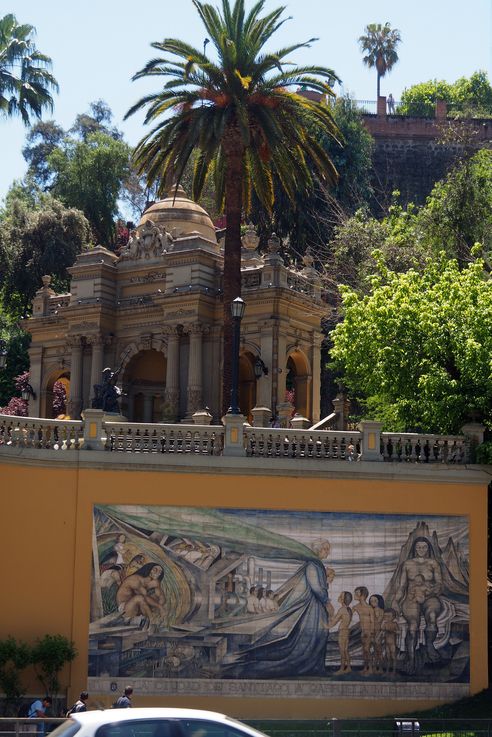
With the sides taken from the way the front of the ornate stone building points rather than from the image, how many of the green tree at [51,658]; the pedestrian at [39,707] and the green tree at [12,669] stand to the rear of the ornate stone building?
0

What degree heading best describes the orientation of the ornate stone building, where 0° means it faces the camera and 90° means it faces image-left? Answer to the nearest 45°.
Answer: approximately 45°

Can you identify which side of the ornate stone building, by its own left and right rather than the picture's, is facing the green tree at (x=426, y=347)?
left

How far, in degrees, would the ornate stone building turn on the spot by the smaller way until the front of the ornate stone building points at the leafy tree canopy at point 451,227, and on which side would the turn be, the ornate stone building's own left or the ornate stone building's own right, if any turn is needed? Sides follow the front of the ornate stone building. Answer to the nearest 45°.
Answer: approximately 135° to the ornate stone building's own left

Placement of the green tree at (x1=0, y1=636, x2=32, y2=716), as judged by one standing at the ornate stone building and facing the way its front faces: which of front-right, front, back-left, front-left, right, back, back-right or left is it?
front-left

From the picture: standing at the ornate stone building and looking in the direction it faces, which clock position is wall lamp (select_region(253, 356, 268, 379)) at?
The wall lamp is roughly at 9 o'clock from the ornate stone building.

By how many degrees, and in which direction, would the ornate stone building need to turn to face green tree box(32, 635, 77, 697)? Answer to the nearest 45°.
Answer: approximately 45° to its left

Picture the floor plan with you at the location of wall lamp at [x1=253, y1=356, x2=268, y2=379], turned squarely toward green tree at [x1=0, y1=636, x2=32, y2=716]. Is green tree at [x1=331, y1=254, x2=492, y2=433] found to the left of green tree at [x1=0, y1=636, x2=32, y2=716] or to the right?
left
